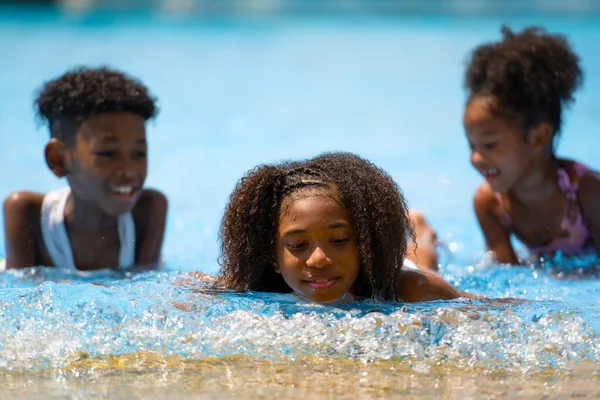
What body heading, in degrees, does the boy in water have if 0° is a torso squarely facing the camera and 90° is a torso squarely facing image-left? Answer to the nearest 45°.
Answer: approximately 315°
